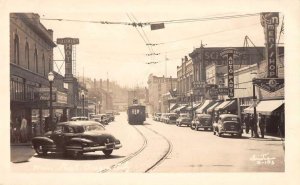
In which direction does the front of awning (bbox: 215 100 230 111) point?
to the viewer's left

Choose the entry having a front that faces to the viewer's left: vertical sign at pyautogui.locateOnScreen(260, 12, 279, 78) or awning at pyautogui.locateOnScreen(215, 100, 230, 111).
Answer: the awning

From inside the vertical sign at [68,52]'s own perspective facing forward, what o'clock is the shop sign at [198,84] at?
The shop sign is roughly at 7 o'clock from the vertical sign.
